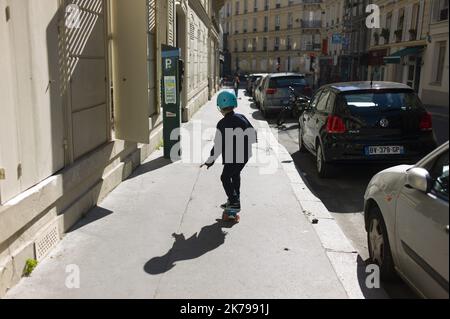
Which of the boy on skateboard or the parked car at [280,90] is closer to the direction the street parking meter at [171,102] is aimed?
the boy on skateboard

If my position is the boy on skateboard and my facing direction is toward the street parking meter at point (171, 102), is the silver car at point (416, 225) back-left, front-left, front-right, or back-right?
back-right

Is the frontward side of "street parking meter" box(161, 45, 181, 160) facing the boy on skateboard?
yes

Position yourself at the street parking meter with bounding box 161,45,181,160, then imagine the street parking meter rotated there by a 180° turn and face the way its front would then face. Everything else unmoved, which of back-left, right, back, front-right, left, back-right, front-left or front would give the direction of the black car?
back-right

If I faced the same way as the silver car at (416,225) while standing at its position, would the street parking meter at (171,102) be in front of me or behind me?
in front

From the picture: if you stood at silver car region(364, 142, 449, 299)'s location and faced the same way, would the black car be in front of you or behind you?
in front

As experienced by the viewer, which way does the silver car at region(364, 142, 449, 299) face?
facing away from the viewer and to the left of the viewer

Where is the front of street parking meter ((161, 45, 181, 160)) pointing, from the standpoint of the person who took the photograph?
facing the viewer

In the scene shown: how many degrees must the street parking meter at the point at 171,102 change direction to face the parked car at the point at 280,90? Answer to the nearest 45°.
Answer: approximately 135° to its left

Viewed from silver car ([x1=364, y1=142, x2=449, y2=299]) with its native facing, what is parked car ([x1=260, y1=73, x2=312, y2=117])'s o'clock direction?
The parked car is roughly at 1 o'clock from the silver car.

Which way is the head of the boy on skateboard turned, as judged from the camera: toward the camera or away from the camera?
away from the camera
